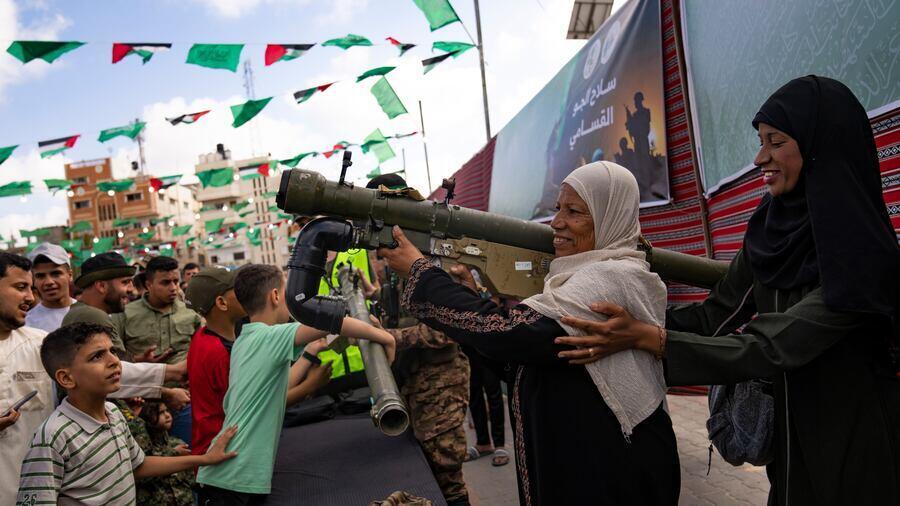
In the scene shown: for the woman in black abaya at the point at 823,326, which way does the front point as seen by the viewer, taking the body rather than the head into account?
to the viewer's left

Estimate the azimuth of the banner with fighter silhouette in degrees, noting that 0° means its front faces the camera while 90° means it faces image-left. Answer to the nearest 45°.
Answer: approximately 45°

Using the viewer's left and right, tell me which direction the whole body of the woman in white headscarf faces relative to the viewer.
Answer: facing to the left of the viewer

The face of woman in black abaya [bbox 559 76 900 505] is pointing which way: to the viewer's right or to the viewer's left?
to the viewer's left

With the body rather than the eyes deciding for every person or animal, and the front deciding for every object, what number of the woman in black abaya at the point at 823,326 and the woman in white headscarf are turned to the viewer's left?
2

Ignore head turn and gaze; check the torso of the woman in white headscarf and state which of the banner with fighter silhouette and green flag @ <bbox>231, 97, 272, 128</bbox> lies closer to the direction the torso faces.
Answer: the green flag

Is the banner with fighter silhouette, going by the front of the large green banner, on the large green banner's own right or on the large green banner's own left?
on the large green banner's own right

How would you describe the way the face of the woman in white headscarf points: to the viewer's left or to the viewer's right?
to the viewer's left

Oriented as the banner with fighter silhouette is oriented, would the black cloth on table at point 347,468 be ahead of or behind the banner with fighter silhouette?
ahead

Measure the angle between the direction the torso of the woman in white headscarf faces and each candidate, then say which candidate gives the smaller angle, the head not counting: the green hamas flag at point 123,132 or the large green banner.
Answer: the green hamas flag

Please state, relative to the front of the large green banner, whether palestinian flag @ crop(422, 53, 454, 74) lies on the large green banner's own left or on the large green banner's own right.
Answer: on the large green banner's own right

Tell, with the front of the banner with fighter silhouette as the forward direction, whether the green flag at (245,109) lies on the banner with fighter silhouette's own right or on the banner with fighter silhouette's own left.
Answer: on the banner with fighter silhouette's own right
